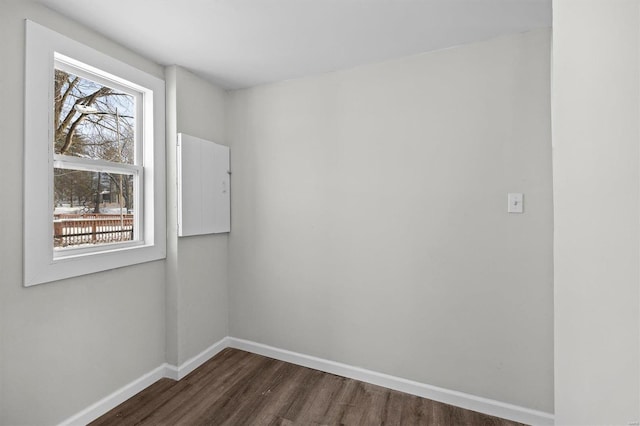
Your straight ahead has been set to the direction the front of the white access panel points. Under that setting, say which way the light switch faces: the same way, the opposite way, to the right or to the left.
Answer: to the right

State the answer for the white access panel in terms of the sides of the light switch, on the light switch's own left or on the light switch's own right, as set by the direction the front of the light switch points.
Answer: on the light switch's own right

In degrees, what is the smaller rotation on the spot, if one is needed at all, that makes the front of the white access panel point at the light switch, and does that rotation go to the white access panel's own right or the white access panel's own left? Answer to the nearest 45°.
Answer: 0° — it already faces it

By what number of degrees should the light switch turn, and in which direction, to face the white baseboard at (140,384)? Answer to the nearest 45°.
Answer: approximately 45° to its right

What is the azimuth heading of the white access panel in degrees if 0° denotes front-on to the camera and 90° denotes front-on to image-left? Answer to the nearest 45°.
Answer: approximately 315°

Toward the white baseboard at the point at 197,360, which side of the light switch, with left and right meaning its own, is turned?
right
